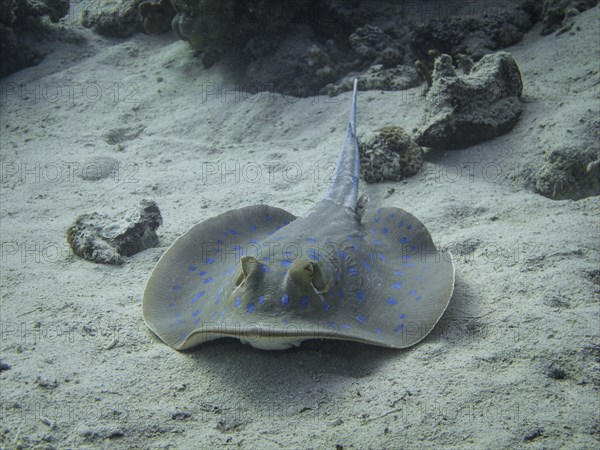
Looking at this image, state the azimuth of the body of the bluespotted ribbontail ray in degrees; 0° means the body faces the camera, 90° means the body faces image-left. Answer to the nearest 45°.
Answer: approximately 0°

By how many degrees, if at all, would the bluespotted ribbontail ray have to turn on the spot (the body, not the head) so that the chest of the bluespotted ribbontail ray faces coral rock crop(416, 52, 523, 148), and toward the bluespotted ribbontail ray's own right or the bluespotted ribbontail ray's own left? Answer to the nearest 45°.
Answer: approximately 135° to the bluespotted ribbontail ray's own left

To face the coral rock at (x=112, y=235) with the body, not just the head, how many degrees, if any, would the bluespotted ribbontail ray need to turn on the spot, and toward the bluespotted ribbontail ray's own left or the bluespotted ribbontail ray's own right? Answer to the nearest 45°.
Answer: approximately 135° to the bluespotted ribbontail ray's own right

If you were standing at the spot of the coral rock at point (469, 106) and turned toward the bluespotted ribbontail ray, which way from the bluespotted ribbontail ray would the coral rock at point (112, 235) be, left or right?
right
